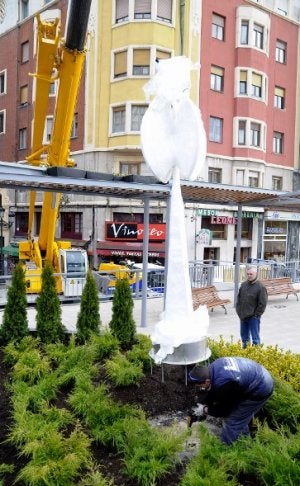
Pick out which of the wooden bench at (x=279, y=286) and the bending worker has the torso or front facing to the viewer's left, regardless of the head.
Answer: the bending worker

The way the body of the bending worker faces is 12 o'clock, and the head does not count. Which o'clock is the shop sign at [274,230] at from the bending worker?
The shop sign is roughly at 3 o'clock from the bending worker.

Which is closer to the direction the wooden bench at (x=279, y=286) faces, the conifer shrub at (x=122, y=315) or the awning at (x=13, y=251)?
the conifer shrub

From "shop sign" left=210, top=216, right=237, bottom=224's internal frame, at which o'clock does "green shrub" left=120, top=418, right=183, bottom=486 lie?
The green shrub is roughly at 12 o'clock from the shop sign.

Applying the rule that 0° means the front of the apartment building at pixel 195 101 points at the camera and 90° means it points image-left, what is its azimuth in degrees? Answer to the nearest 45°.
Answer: approximately 0°

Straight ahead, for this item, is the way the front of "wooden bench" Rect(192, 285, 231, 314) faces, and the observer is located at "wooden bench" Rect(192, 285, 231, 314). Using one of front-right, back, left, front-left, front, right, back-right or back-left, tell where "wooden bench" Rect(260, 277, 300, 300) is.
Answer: left

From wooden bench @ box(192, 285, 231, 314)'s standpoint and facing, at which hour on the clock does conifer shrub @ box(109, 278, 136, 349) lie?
The conifer shrub is roughly at 2 o'clock from the wooden bench.

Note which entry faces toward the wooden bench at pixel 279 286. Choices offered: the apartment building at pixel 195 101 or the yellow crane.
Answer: the apartment building

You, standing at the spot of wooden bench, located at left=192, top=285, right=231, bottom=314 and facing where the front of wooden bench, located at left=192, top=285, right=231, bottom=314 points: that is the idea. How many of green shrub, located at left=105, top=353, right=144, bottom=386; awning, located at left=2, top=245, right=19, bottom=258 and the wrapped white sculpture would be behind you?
1

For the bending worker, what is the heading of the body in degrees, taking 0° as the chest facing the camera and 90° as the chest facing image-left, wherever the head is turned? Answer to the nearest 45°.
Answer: approximately 90°
